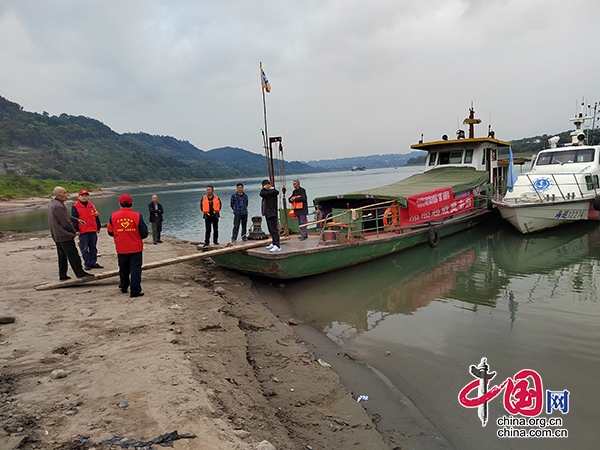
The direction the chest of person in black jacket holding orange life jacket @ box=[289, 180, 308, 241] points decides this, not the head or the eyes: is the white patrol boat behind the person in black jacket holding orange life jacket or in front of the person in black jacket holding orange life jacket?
behind

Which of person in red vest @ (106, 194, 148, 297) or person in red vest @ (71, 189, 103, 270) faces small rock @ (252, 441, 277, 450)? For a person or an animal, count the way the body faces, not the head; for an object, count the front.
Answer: person in red vest @ (71, 189, 103, 270)

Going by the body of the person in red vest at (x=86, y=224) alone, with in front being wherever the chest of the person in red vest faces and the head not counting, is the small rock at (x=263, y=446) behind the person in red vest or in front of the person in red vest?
in front

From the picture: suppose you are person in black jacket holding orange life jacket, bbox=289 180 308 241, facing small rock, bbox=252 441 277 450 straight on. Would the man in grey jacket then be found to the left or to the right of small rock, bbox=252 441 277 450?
right

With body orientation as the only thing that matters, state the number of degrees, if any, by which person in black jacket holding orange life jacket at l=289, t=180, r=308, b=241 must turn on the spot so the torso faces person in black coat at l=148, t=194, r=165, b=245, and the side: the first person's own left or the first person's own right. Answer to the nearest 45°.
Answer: approximately 90° to the first person's own right

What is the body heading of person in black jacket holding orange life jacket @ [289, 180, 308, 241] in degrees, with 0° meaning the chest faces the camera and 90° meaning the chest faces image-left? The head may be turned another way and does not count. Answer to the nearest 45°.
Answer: approximately 45°

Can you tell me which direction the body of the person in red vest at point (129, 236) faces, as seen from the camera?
away from the camera

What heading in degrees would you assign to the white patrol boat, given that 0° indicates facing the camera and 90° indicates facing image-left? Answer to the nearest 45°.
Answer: approximately 45°

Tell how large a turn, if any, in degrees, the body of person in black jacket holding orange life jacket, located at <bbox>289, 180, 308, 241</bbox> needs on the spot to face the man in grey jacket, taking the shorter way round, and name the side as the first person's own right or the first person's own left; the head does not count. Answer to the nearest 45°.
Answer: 0° — they already face them

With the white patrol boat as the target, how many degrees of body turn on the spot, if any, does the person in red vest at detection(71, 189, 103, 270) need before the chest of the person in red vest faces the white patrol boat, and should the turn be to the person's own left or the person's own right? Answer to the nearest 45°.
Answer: approximately 90° to the person's own left

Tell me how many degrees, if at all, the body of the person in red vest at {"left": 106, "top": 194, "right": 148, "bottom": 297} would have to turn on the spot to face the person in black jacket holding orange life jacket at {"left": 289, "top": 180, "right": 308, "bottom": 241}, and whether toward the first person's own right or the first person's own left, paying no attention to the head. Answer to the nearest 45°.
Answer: approximately 45° to the first person's own right
